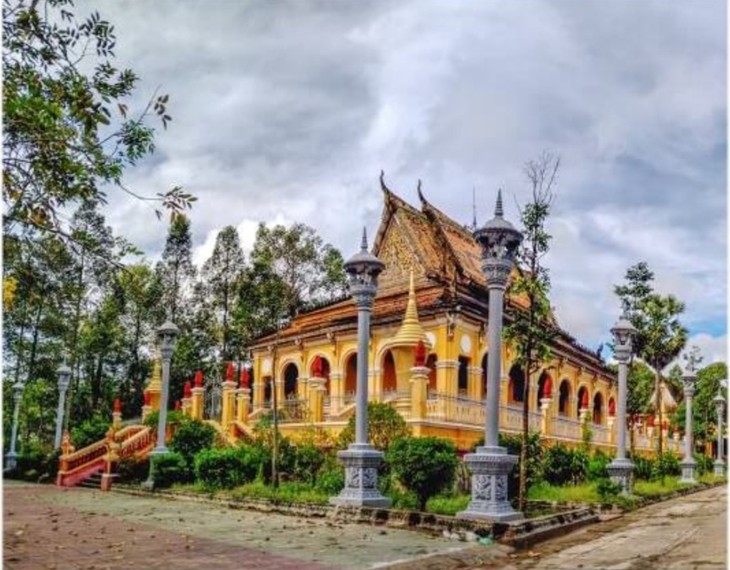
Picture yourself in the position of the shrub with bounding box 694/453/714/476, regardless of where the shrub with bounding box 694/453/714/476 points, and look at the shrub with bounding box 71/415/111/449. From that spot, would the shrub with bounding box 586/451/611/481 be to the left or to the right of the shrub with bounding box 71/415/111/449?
left

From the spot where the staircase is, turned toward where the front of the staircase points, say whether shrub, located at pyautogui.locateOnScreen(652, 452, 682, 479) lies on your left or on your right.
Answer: on your left

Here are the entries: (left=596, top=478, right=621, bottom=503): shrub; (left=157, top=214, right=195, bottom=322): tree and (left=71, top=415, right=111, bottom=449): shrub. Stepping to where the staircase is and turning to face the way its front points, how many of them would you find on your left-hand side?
1

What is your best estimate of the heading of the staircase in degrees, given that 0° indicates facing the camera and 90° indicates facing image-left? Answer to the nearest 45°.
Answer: approximately 45°

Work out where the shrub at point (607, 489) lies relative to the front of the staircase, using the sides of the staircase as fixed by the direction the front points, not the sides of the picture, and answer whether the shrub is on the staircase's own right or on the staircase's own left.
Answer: on the staircase's own left

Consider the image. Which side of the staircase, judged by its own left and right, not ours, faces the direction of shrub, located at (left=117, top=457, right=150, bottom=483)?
left

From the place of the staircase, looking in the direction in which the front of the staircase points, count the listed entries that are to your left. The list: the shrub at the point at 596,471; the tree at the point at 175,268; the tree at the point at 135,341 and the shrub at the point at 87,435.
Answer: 1

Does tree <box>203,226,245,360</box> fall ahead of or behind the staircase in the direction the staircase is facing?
behind

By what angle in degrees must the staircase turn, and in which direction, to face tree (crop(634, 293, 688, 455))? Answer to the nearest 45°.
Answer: approximately 135° to its left

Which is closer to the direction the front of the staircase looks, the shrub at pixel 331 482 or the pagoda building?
the shrub
